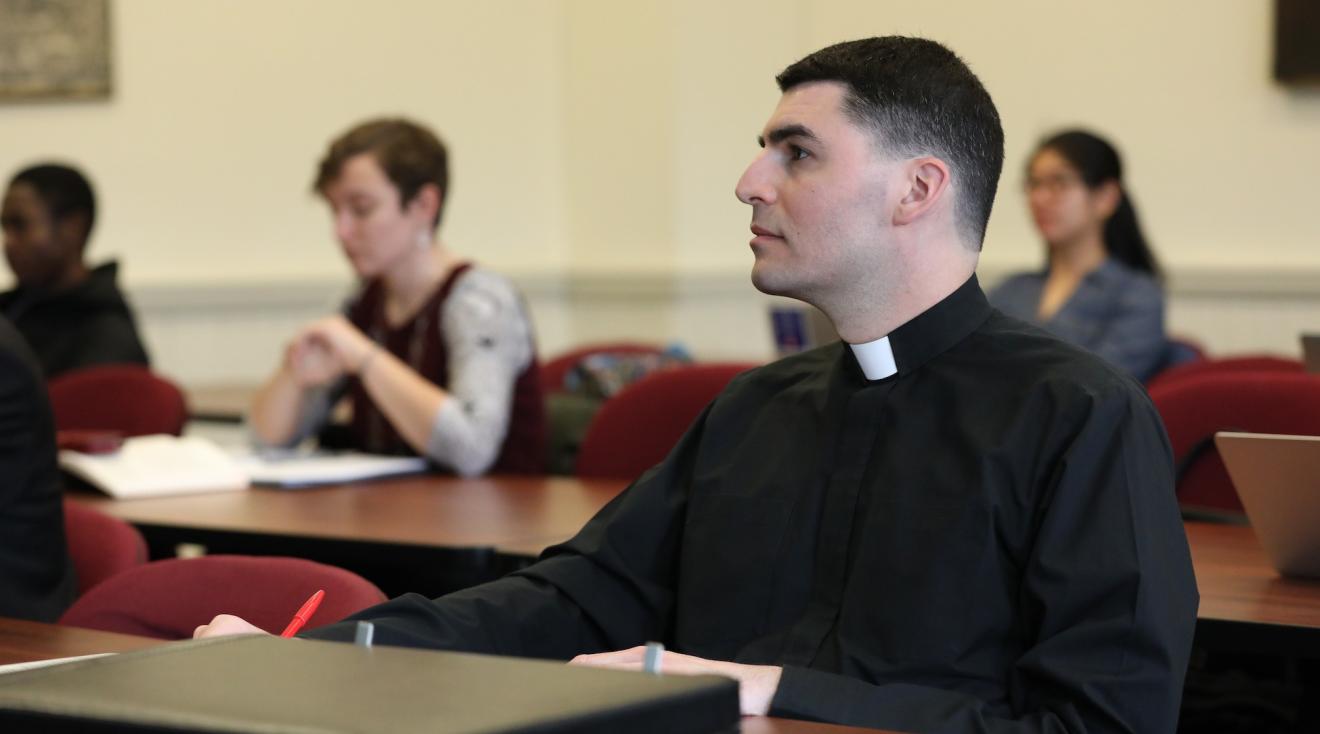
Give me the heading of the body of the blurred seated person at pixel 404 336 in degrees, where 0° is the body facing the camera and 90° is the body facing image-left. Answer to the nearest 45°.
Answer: approximately 45°

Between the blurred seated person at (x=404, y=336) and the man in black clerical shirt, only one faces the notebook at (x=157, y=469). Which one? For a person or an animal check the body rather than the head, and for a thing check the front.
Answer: the blurred seated person

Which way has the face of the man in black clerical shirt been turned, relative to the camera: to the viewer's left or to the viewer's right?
to the viewer's left

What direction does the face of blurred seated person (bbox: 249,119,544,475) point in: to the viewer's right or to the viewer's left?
to the viewer's left

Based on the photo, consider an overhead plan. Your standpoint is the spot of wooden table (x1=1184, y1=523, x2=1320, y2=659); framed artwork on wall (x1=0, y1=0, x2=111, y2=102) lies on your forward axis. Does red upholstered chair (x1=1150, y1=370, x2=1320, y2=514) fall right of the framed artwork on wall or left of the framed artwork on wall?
right

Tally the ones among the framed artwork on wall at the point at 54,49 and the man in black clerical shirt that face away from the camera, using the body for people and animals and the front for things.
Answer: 0

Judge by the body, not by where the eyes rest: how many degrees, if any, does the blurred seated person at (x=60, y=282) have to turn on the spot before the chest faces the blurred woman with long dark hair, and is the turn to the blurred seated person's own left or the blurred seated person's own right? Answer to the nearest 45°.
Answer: approximately 135° to the blurred seated person's own left

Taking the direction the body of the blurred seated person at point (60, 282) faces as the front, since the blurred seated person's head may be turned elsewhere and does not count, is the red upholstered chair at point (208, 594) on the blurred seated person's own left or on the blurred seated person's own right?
on the blurred seated person's own left

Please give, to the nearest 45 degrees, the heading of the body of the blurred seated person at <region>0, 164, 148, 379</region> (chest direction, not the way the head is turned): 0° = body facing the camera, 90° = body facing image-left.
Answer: approximately 45°

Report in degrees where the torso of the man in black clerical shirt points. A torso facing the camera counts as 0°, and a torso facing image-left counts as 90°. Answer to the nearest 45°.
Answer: approximately 45°
